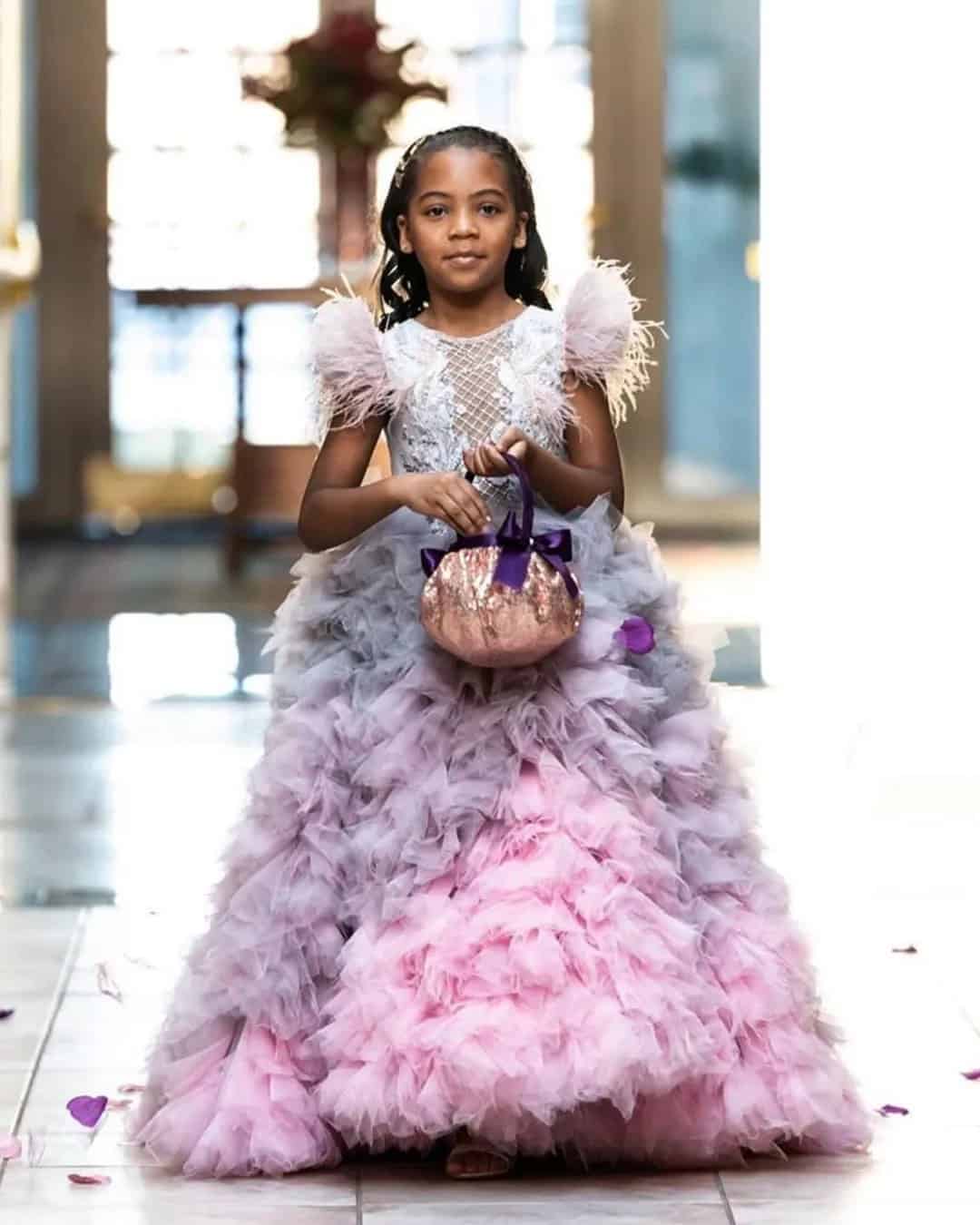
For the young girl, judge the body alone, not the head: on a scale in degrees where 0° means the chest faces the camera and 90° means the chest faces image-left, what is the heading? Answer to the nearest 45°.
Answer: approximately 0°

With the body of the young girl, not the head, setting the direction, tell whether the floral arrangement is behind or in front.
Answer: behind

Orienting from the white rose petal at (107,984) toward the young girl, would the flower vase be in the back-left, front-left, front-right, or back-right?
back-left

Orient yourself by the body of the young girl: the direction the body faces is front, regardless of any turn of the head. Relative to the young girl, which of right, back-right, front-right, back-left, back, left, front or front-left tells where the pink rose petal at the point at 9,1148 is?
right

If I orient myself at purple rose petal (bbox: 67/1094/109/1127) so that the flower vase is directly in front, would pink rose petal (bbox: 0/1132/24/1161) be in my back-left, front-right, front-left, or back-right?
back-left

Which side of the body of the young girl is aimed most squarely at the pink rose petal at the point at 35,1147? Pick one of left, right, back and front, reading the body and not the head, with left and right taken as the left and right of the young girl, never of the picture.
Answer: right

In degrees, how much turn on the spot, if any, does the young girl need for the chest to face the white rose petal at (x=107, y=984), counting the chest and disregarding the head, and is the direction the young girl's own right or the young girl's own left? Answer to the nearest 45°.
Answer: approximately 135° to the young girl's own right
